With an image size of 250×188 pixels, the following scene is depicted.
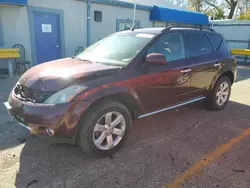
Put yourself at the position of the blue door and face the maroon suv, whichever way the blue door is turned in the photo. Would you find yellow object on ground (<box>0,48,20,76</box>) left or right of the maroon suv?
right

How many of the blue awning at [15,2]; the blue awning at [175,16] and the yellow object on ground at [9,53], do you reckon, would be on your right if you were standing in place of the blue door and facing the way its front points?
2

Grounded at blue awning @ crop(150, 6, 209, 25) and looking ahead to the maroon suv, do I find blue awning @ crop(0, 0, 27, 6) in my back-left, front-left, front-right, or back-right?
front-right

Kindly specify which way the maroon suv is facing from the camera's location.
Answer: facing the viewer and to the left of the viewer

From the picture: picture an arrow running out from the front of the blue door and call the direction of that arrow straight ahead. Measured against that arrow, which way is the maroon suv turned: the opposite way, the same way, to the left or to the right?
to the right

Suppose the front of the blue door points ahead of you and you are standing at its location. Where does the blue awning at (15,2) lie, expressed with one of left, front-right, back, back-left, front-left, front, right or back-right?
right

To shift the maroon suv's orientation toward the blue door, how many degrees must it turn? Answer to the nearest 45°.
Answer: approximately 90° to its right

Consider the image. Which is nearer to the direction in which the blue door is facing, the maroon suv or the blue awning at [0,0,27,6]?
the maroon suv

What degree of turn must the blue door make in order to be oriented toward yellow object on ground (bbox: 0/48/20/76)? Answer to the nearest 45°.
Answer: approximately 90° to its right

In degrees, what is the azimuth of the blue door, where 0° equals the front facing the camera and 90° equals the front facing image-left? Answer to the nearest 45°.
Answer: approximately 315°

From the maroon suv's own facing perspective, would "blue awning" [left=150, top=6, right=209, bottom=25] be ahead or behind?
behind

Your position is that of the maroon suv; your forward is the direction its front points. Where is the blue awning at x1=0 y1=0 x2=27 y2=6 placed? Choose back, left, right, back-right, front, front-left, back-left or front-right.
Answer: right

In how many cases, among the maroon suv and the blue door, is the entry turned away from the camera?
0

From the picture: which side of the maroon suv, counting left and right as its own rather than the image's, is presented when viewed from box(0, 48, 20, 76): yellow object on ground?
right
